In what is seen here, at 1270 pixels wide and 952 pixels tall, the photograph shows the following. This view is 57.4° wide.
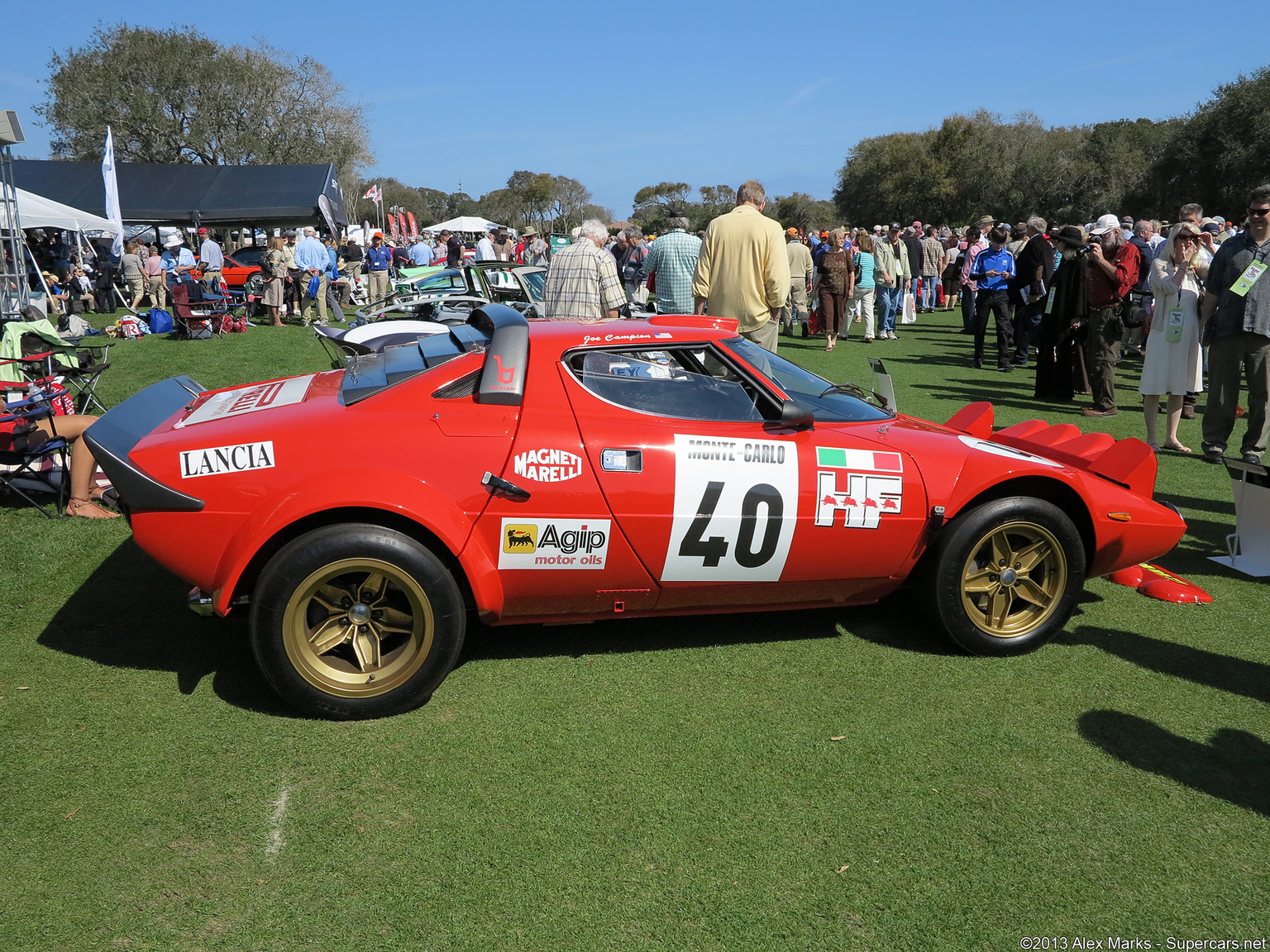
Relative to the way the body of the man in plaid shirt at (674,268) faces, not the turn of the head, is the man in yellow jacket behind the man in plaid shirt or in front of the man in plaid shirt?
behind

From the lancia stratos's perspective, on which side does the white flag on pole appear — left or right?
on its left

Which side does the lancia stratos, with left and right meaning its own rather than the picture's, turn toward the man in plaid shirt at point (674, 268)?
left

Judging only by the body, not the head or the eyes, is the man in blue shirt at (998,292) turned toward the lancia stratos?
yes

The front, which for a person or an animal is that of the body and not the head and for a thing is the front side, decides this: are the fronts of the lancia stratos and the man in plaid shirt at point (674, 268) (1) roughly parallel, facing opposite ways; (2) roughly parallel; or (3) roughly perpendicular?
roughly perpendicular

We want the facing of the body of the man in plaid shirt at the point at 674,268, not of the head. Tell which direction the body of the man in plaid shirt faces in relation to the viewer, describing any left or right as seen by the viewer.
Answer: facing away from the viewer

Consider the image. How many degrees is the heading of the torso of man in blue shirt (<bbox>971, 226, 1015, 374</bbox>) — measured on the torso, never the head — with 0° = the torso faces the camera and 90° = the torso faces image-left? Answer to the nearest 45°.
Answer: approximately 0°

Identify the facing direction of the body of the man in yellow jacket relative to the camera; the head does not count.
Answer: away from the camera

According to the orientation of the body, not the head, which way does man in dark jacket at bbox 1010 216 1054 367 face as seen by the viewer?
to the viewer's left
